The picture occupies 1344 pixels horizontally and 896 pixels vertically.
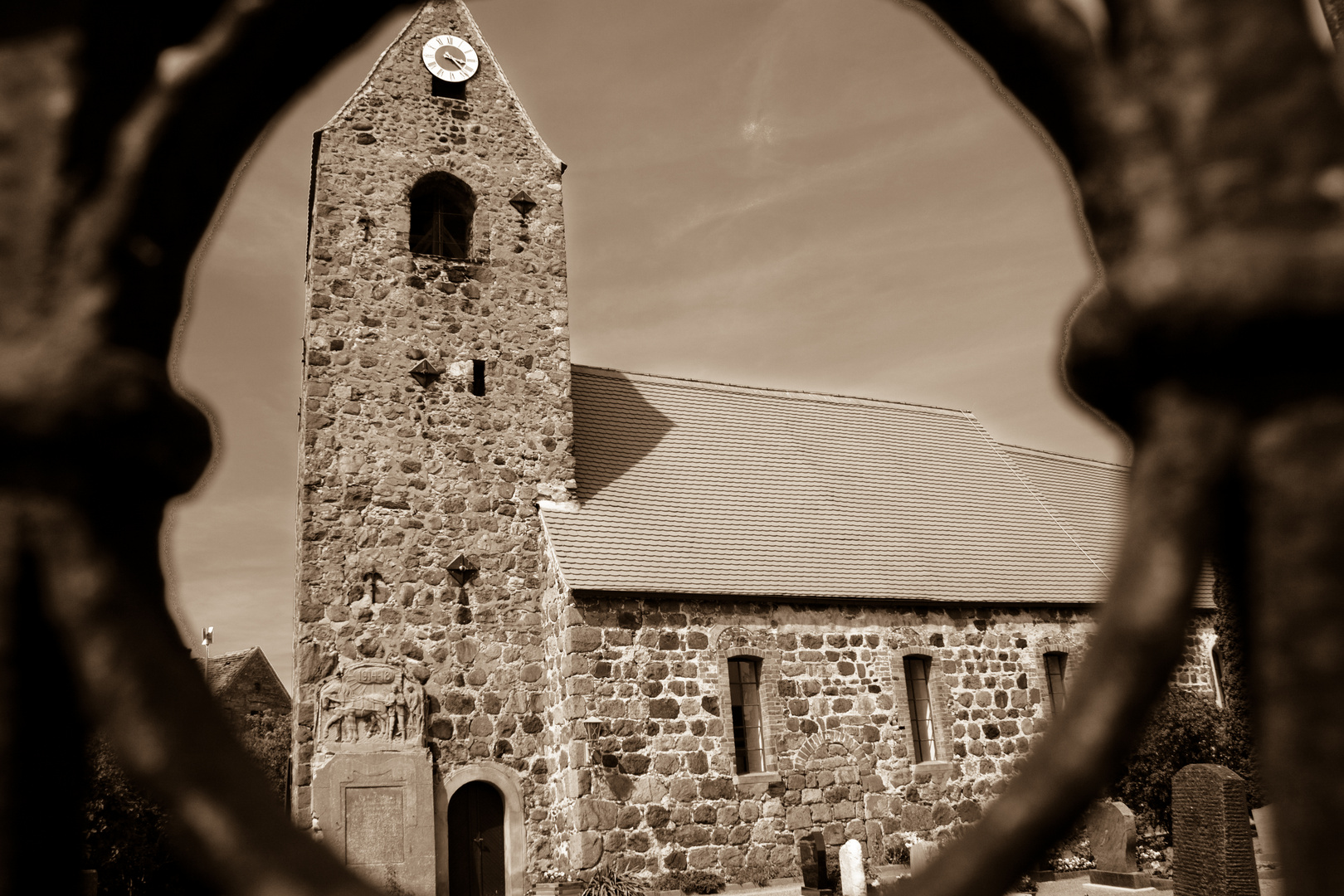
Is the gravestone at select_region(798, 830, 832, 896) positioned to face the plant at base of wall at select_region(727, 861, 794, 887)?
no

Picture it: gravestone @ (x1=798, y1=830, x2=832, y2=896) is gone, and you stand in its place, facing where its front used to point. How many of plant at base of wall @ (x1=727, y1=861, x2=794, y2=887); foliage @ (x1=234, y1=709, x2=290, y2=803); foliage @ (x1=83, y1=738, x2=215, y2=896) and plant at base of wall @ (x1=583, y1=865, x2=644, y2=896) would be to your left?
0

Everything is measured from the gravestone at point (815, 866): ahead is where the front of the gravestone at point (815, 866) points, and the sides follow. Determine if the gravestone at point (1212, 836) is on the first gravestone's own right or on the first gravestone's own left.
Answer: on the first gravestone's own left

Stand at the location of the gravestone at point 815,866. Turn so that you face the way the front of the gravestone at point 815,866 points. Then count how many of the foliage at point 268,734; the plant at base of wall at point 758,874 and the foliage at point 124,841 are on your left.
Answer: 0

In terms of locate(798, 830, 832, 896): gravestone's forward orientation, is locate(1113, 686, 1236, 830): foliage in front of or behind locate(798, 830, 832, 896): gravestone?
behind

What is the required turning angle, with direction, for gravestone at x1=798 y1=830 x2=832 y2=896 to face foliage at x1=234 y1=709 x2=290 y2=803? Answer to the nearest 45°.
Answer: approximately 90° to its right

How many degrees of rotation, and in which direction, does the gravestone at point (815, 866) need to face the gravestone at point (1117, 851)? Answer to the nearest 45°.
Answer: approximately 135° to its left

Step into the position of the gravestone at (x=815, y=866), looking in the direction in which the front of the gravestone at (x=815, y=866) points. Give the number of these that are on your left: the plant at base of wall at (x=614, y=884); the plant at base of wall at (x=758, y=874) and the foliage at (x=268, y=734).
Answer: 0

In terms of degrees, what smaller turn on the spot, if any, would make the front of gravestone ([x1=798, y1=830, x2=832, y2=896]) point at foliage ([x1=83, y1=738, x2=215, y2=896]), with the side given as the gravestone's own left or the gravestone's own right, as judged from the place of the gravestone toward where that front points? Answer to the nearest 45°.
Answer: approximately 45° to the gravestone's own right

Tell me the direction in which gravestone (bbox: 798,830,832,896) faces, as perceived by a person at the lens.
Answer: facing the viewer and to the left of the viewer
